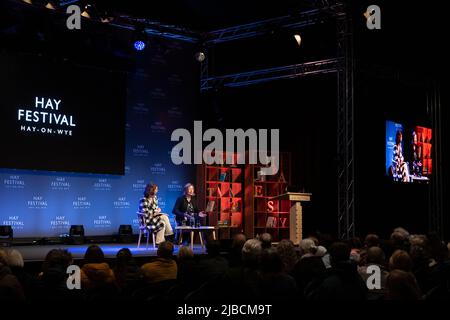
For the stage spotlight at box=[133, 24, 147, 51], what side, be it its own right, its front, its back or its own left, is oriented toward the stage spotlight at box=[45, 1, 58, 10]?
right

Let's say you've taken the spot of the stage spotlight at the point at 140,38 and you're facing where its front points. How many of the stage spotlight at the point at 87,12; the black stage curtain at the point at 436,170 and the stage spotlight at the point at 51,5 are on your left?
1

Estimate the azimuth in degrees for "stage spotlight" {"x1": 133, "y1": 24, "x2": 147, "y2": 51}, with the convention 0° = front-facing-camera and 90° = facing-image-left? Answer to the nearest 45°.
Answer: approximately 0°

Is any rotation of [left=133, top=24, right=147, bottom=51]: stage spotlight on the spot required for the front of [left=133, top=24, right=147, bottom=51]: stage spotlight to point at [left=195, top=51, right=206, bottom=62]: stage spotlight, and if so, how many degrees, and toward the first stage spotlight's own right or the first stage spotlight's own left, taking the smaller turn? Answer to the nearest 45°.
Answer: approximately 135° to the first stage spotlight's own left

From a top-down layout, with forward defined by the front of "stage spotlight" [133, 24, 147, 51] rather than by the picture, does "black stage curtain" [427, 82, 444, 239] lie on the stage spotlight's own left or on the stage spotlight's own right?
on the stage spotlight's own left
